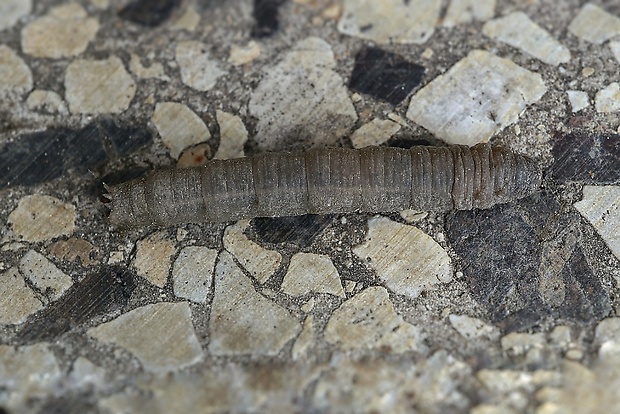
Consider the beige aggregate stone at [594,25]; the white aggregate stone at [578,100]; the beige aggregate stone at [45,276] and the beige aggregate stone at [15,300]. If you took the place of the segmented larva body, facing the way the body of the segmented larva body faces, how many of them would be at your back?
2
